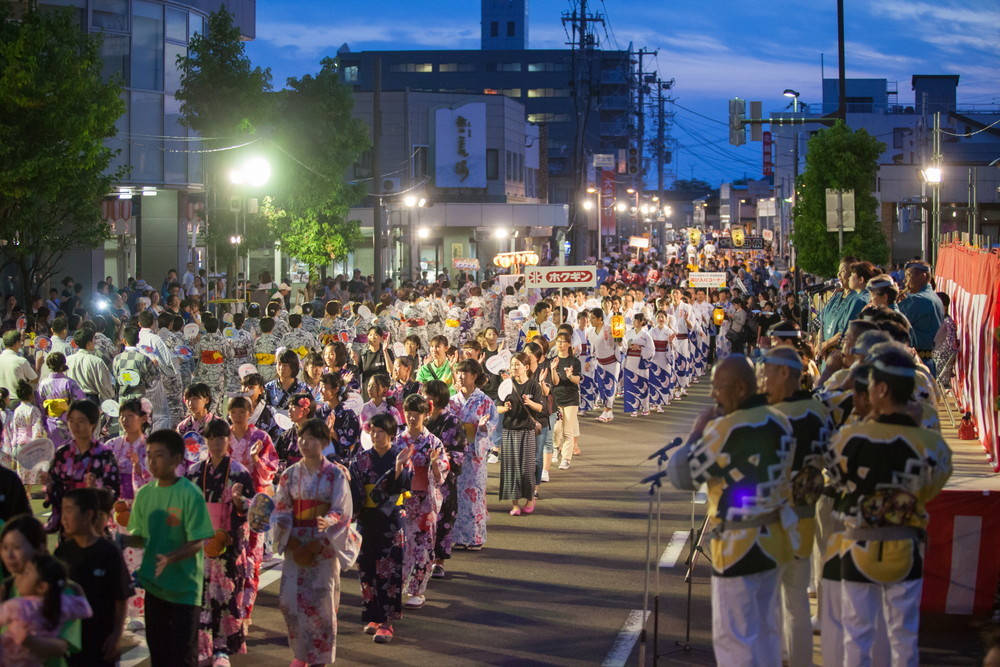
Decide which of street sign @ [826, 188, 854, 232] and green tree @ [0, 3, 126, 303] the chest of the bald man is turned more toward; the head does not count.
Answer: the green tree

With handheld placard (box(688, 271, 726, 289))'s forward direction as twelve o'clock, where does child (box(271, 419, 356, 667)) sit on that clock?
The child is roughly at 12 o'clock from the handheld placard.

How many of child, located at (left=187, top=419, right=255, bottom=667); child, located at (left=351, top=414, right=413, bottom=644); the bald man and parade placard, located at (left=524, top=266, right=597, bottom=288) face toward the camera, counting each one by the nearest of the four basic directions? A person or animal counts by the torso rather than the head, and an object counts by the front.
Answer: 3

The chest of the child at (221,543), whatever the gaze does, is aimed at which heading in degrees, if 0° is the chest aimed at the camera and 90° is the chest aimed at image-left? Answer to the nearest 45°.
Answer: approximately 0°

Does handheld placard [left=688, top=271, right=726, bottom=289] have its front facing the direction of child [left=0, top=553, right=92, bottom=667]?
yes

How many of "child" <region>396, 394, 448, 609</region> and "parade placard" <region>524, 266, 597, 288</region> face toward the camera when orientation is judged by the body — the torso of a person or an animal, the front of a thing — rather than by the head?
2

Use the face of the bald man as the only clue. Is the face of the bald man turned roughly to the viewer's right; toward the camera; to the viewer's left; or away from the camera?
to the viewer's left

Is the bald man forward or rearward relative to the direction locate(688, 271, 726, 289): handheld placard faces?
forward

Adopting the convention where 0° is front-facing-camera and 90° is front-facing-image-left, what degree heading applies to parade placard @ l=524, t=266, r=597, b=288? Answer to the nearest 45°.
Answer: approximately 0°

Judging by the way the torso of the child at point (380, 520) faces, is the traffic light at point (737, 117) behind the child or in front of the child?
behind
